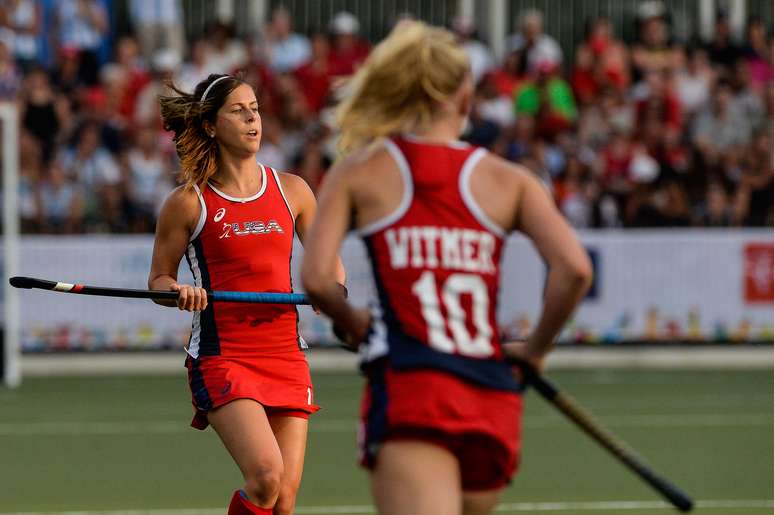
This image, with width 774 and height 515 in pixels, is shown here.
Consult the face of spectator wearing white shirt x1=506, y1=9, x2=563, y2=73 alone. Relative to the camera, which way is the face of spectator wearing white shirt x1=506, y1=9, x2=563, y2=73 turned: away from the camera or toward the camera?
toward the camera

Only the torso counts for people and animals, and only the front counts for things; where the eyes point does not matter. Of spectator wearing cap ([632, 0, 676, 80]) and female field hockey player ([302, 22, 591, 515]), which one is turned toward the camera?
the spectator wearing cap

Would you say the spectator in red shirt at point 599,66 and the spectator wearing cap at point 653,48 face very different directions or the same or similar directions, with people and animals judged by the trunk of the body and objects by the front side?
same or similar directions

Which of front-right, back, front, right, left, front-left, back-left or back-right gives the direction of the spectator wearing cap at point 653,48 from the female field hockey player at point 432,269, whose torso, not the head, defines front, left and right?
front

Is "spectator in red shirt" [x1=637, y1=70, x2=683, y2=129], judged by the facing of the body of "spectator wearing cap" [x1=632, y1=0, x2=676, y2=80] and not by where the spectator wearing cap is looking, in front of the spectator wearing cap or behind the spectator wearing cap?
in front

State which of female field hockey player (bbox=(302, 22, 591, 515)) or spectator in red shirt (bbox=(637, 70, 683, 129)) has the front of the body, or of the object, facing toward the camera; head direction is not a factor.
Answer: the spectator in red shirt

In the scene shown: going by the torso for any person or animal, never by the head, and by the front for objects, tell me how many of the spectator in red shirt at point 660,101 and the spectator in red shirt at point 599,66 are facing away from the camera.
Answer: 0

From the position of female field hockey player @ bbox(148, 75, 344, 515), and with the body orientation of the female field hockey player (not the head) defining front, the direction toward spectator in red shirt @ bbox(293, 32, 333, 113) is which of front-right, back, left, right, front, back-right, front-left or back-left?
back-left

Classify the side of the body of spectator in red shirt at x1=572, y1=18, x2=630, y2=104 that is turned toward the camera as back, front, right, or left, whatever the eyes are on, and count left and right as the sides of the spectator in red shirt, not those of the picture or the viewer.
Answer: front

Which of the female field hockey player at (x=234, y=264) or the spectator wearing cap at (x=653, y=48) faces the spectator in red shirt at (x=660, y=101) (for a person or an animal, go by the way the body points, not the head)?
the spectator wearing cap

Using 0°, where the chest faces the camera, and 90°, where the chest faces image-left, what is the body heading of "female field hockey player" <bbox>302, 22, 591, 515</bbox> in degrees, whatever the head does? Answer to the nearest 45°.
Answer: approximately 180°

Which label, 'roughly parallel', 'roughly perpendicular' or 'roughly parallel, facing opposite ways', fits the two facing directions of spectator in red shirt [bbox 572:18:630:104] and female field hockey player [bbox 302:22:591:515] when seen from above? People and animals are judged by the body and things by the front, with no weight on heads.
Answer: roughly parallel, facing opposite ways

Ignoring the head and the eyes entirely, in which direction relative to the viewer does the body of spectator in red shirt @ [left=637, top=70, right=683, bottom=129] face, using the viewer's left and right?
facing the viewer

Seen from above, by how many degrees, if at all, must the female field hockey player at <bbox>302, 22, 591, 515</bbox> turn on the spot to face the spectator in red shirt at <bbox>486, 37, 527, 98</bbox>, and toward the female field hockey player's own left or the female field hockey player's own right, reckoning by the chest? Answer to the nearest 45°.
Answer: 0° — they already face them

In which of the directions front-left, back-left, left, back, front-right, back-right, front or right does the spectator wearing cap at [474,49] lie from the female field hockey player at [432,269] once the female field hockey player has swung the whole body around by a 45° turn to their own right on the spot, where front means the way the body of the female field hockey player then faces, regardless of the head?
front-left

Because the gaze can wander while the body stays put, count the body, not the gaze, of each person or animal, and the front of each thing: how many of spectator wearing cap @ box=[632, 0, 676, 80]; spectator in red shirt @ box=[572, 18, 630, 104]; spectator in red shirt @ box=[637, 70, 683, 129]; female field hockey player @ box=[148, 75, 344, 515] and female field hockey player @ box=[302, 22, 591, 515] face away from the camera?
1
